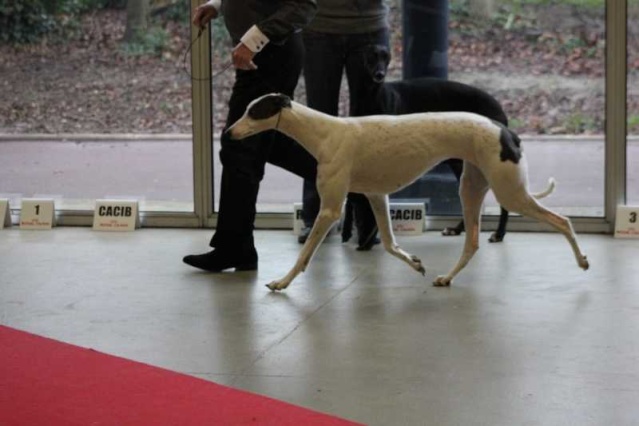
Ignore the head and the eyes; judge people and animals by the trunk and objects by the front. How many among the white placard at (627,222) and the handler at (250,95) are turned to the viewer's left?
1

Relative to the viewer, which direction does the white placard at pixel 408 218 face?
toward the camera

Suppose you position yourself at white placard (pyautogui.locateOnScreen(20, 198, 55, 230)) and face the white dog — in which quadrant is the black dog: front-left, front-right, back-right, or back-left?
front-left

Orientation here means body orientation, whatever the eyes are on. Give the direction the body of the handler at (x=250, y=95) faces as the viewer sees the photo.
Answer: to the viewer's left

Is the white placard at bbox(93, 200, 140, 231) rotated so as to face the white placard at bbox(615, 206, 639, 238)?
no

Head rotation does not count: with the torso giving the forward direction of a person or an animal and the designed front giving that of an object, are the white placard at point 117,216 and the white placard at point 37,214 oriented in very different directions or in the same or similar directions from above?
same or similar directions

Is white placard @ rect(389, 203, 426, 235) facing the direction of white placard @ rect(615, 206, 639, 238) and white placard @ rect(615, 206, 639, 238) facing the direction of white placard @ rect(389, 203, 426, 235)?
no

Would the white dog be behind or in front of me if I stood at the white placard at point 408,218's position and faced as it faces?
in front

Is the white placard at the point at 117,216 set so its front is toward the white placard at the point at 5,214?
no

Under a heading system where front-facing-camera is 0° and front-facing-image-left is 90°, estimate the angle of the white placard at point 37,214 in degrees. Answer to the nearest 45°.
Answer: approximately 0°

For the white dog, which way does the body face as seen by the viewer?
to the viewer's left

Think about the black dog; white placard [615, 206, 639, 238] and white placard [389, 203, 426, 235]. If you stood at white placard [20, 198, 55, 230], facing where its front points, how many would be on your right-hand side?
0

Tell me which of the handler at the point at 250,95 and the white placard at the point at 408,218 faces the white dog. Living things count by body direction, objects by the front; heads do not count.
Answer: the white placard

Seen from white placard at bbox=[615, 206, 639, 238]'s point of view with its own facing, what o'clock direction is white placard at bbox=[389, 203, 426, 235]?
white placard at bbox=[389, 203, 426, 235] is roughly at 3 o'clock from white placard at bbox=[615, 206, 639, 238].

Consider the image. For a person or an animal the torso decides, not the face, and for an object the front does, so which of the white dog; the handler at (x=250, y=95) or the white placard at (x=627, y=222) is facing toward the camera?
the white placard

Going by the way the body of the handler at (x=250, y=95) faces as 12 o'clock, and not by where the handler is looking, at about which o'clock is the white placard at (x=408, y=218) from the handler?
The white placard is roughly at 4 o'clock from the handler.

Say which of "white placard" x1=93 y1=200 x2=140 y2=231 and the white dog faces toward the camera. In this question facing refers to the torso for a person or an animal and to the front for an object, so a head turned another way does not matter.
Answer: the white placard

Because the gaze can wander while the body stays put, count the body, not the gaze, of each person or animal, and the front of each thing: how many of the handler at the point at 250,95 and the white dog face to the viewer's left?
2

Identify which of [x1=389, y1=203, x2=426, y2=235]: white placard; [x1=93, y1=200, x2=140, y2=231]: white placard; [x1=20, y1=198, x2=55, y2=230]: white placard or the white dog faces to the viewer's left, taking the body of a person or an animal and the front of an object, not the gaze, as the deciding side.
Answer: the white dog

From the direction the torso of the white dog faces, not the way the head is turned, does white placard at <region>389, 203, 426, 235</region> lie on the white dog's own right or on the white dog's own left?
on the white dog's own right

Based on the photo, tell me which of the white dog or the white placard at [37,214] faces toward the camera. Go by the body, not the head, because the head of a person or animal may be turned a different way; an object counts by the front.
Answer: the white placard

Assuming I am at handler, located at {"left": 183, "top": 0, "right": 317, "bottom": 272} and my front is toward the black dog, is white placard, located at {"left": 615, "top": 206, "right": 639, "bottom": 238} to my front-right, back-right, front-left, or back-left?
front-right
